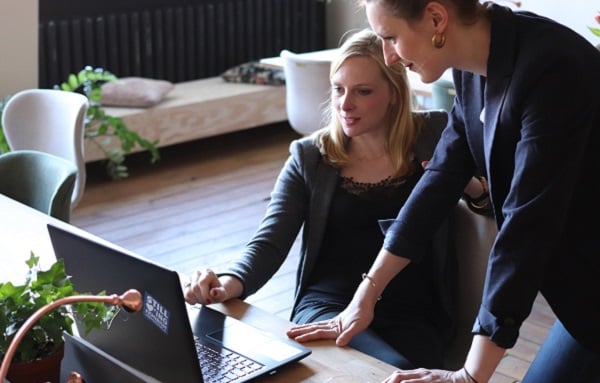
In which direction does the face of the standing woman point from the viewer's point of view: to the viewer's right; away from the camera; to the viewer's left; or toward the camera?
to the viewer's left

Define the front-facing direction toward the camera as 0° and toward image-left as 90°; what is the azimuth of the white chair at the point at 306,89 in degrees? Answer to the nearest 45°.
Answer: approximately 225°

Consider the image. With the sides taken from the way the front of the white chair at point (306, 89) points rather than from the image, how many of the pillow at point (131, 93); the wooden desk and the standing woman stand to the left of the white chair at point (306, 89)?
1

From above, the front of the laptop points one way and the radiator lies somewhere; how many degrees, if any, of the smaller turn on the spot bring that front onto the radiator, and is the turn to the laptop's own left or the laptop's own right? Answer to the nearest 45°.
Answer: approximately 45° to the laptop's own left

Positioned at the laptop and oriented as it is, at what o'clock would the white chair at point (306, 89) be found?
The white chair is roughly at 11 o'clock from the laptop.

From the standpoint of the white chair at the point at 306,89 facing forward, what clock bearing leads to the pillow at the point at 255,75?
The pillow is roughly at 10 o'clock from the white chair.

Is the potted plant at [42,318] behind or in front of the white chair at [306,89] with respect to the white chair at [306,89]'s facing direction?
behind

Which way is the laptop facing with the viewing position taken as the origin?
facing away from the viewer and to the right of the viewer

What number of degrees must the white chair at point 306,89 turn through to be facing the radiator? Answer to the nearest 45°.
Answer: approximately 90° to its left
